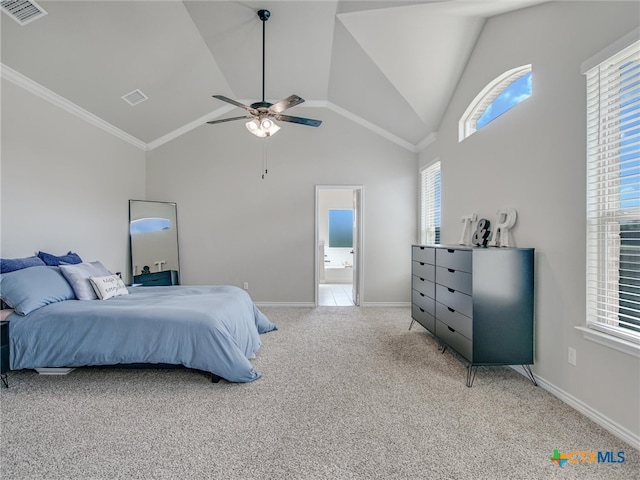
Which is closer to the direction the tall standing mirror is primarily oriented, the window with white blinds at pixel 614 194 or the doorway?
the window with white blinds

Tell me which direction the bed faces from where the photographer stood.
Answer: facing to the right of the viewer

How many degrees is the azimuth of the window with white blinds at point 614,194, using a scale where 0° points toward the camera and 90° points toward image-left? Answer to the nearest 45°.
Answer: approximately 45°

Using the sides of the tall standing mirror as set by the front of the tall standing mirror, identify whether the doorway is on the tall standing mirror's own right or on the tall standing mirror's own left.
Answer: on the tall standing mirror's own left

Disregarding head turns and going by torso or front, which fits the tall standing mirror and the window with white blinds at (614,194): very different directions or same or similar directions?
very different directions

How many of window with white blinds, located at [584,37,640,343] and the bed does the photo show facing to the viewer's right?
1

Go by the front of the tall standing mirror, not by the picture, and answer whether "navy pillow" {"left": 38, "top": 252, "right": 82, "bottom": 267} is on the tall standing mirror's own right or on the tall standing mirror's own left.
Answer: on the tall standing mirror's own right

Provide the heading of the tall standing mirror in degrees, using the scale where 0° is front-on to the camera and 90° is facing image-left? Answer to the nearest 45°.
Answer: approximately 315°

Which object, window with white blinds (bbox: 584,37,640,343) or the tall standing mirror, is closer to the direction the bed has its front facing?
the window with white blinds
